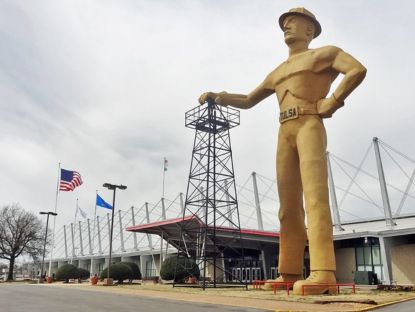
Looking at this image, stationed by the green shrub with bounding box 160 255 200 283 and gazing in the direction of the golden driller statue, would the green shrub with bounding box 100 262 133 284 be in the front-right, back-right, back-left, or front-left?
back-right

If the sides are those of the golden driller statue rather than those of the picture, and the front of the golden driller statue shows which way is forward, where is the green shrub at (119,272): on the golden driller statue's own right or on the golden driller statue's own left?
on the golden driller statue's own right

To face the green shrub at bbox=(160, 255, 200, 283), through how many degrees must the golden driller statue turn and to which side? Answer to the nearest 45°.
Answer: approximately 90° to its right

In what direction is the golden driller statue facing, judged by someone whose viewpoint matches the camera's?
facing the viewer and to the left of the viewer

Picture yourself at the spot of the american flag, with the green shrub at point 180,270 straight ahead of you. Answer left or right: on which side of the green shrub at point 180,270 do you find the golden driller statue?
right

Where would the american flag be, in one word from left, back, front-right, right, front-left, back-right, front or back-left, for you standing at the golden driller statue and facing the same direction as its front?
right
